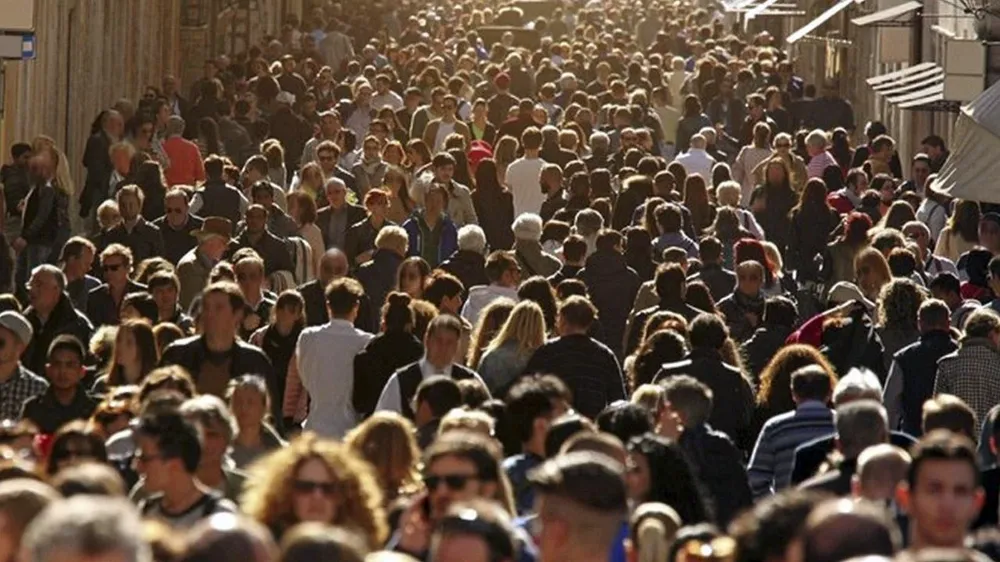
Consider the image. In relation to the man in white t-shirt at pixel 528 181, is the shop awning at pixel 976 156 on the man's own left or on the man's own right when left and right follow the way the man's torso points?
on the man's own right

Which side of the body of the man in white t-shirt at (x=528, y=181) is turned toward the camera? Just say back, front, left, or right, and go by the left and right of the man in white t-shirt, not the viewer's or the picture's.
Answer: back
